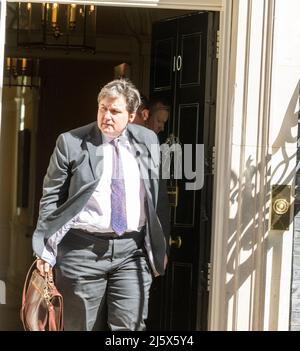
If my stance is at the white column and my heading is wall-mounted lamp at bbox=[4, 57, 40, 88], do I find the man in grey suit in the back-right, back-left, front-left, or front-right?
front-left

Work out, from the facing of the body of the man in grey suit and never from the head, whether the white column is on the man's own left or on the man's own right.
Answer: on the man's own left

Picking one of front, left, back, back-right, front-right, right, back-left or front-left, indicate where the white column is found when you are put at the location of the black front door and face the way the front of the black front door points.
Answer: left

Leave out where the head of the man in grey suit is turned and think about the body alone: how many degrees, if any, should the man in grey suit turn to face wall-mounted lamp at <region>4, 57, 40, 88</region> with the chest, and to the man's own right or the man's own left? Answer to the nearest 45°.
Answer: approximately 180°

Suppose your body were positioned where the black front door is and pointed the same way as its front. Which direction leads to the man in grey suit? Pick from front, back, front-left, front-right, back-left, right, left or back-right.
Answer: front

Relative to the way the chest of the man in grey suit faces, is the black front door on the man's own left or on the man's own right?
on the man's own left

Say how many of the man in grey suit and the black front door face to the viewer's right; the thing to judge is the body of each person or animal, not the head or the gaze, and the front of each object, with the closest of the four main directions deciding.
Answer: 0

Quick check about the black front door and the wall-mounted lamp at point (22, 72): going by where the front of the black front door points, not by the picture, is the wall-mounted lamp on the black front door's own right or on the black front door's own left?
on the black front door's own right

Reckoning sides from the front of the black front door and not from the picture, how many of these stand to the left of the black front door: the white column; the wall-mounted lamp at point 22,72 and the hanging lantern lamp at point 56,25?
1

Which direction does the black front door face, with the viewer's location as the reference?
facing the viewer and to the left of the viewer

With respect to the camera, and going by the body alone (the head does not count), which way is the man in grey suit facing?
toward the camera

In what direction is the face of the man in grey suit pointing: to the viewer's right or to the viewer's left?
to the viewer's left
